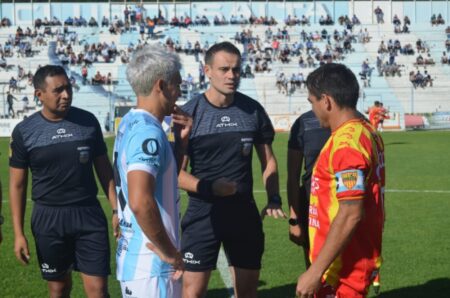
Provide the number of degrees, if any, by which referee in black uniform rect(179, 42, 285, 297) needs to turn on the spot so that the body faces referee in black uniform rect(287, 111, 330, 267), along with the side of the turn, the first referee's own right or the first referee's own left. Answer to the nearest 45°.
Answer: approximately 135° to the first referee's own left

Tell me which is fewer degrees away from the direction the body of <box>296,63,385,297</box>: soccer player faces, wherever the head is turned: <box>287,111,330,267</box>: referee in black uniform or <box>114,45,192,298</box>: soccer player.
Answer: the soccer player

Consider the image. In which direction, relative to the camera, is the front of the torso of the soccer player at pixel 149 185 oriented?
to the viewer's right

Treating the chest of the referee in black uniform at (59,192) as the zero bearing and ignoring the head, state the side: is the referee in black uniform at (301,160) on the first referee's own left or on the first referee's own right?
on the first referee's own left

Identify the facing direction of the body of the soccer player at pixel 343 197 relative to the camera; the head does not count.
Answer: to the viewer's left

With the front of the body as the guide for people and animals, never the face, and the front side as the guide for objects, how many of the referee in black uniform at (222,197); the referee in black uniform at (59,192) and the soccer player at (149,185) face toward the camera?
2

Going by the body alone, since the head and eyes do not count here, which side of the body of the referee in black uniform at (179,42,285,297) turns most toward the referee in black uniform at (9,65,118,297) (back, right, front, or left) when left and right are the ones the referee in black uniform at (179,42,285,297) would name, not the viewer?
right

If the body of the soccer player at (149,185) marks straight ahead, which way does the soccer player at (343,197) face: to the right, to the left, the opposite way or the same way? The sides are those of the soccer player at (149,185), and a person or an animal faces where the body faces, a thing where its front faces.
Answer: the opposite way

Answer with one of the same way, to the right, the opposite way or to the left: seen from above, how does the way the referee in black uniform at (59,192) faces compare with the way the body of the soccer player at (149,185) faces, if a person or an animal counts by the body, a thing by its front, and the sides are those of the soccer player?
to the right

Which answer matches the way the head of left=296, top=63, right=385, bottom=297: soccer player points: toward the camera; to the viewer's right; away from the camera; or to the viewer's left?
to the viewer's left
